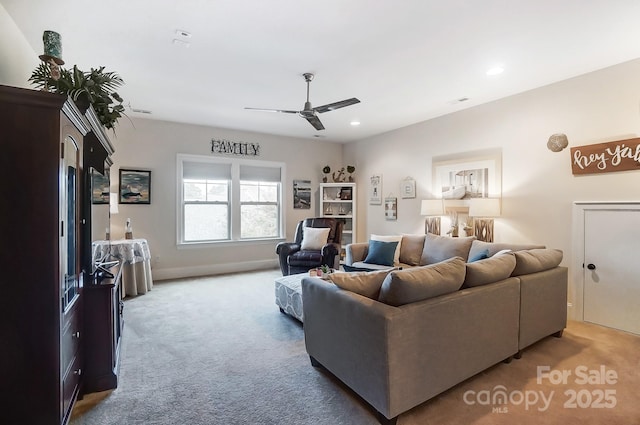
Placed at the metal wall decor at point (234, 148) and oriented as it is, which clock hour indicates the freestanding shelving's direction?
The freestanding shelving is roughly at 9 o'clock from the metal wall decor.

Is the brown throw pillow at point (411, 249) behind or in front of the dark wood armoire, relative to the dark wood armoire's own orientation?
in front

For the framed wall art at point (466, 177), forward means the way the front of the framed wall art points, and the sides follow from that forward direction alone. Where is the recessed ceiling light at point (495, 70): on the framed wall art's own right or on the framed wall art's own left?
on the framed wall art's own left

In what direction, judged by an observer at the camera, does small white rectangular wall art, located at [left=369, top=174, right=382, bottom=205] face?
facing the viewer and to the left of the viewer

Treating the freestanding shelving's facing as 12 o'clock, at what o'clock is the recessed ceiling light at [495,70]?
The recessed ceiling light is roughly at 11 o'clock from the freestanding shelving.

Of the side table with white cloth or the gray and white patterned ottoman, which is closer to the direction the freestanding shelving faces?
the gray and white patterned ottoman

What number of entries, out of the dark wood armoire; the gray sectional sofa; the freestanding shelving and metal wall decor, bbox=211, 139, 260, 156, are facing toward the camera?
2

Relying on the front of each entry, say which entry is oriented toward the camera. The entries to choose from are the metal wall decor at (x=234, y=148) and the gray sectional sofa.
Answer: the metal wall decor

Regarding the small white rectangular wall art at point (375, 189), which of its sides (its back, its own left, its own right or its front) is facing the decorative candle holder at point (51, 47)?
front

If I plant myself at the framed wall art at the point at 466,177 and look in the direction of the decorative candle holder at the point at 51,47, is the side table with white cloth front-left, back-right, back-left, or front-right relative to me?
front-right

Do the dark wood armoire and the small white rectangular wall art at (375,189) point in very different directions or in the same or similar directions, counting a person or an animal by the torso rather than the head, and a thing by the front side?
very different directions

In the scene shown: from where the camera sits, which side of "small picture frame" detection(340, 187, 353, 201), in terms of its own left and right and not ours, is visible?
front

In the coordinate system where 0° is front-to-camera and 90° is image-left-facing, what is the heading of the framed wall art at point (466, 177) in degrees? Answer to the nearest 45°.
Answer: approximately 45°

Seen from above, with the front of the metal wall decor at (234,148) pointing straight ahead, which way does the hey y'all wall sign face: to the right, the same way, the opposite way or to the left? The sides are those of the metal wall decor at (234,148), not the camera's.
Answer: to the right

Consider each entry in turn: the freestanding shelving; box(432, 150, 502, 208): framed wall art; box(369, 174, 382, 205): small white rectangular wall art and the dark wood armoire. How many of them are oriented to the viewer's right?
1

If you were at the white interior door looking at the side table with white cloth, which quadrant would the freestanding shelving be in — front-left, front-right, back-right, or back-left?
front-right

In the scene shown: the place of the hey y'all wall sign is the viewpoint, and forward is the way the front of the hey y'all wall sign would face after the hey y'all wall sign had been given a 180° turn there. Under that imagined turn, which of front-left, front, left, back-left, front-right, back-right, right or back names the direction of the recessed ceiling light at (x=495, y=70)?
back

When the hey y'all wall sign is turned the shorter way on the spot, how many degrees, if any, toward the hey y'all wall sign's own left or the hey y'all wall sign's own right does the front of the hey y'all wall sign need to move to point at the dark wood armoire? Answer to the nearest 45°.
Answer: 0° — it already faces it

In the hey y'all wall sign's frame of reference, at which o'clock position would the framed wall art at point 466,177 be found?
The framed wall art is roughly at 2 o'clock from the hey y'all wall sign.

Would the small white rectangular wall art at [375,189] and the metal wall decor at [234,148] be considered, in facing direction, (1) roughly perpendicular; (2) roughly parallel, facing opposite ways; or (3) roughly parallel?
roughly perpendicular
